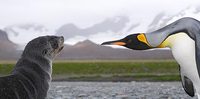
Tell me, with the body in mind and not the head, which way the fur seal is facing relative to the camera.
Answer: to the viewer's right

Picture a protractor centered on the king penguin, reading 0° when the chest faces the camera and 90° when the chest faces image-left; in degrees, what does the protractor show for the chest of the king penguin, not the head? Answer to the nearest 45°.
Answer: approximately 90°

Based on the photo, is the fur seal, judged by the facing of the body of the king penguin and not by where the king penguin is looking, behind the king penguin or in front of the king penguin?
in front

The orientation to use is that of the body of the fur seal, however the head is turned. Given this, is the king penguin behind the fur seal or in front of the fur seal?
in front

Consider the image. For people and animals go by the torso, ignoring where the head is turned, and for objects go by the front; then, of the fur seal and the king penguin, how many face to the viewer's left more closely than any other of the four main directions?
1
